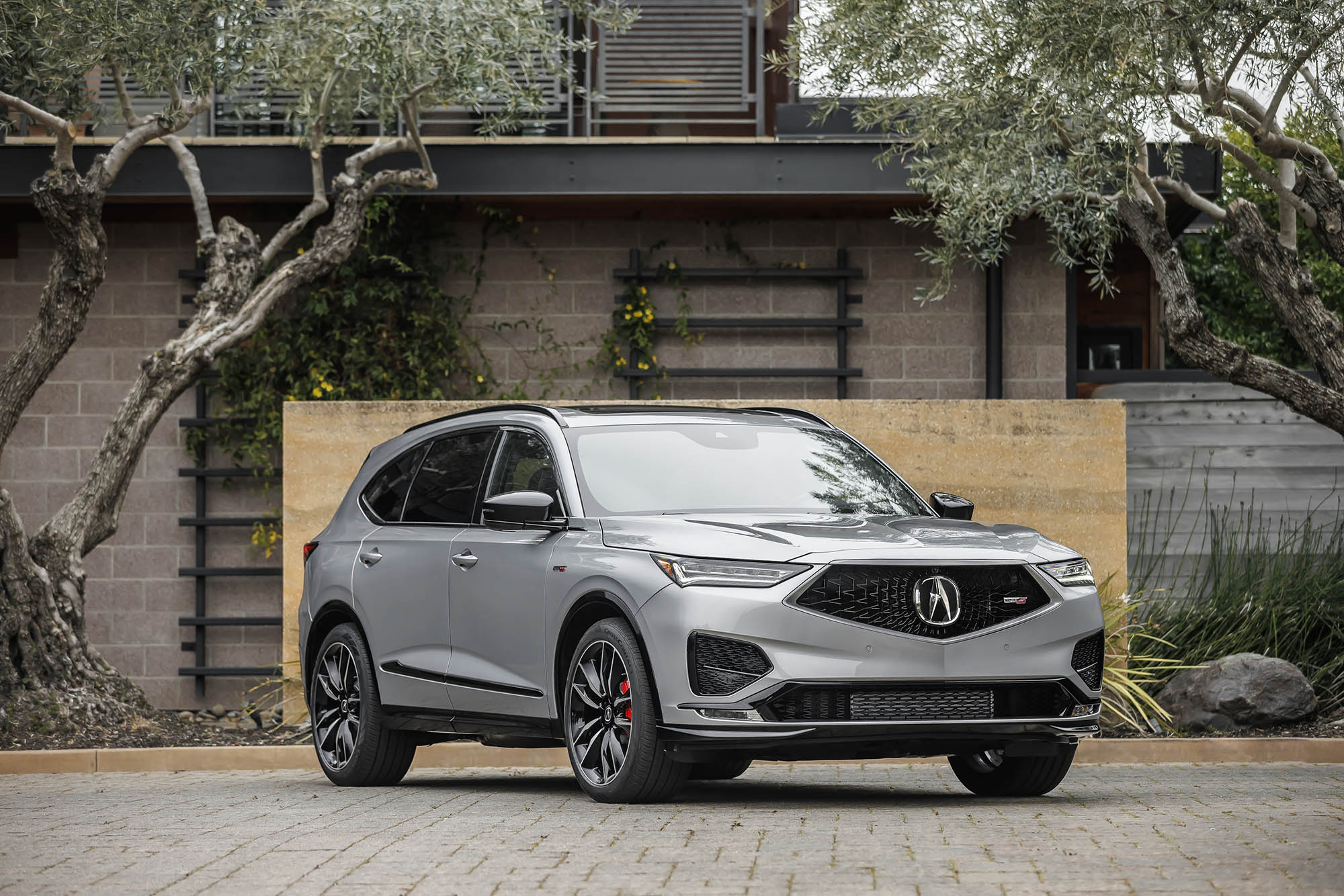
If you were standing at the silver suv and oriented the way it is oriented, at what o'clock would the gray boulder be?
The gray boulder is roughly at 9 o'clock from the silver suv.

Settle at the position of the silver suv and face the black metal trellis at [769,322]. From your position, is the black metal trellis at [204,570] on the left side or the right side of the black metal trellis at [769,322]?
left

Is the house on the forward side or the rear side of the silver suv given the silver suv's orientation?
on the rear side

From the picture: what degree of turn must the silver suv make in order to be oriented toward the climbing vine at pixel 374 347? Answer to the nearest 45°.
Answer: approximately 135° to its left

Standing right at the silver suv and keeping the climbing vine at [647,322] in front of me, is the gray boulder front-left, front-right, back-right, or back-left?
front-right

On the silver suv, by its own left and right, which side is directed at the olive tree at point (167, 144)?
back

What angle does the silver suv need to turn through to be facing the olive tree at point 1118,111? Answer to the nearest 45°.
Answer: approximately 90° to its left

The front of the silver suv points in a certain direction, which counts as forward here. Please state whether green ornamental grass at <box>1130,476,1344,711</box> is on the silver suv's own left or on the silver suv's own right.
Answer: on the silver suv's own left

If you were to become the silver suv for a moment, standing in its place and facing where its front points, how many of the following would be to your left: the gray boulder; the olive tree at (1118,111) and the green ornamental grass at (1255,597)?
3

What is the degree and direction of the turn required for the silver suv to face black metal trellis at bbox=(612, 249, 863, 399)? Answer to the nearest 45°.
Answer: approximately 135° to its left

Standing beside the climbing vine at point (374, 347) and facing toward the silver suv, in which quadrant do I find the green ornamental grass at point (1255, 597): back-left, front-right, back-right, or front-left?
front-left

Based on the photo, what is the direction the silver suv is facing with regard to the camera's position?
facing the viewer and to the right of the viewer

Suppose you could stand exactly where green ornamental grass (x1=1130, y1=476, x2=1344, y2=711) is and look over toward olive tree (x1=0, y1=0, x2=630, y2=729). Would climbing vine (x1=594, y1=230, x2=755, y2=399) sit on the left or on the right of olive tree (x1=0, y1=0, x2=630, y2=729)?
right

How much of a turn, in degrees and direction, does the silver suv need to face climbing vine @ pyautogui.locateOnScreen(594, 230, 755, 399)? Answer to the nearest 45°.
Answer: approximately 135° to its left

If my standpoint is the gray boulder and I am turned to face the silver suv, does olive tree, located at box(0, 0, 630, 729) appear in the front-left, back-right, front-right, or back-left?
front-right
